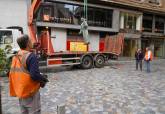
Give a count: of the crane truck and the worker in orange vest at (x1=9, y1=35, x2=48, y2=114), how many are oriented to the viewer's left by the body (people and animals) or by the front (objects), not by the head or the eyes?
1

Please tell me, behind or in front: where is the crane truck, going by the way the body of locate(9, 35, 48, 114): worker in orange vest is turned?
in front

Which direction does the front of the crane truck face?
to the viewer's left

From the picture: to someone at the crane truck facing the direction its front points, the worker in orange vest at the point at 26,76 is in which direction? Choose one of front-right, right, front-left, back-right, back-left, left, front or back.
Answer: left

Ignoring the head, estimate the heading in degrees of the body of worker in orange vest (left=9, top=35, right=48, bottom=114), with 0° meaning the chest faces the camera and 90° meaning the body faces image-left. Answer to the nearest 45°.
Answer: approximately 225°
